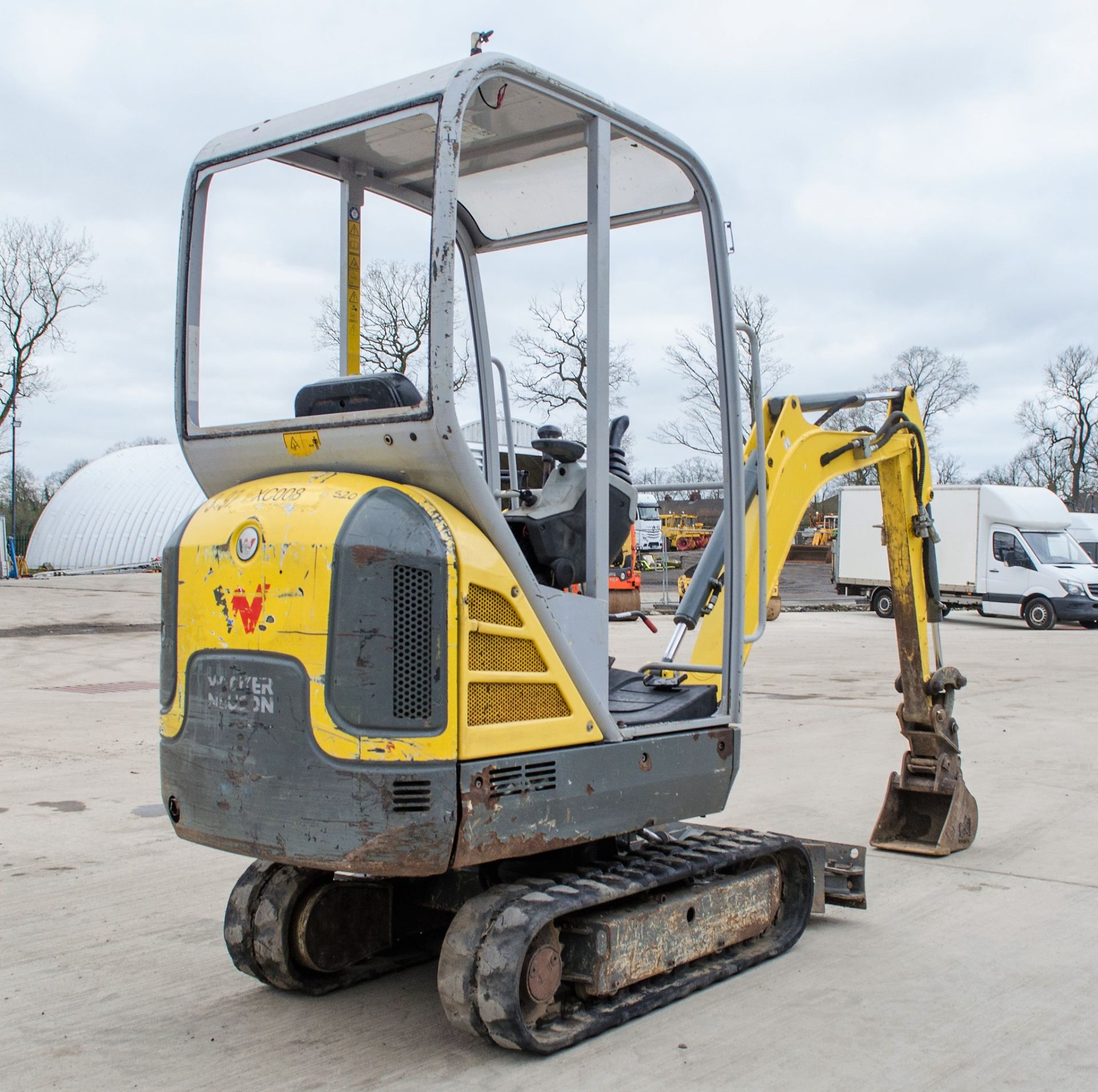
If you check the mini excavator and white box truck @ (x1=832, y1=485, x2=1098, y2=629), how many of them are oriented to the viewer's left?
0

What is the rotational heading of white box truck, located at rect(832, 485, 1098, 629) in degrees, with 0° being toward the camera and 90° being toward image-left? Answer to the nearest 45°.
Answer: approximately 315°

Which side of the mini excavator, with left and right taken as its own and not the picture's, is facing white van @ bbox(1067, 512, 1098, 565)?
front

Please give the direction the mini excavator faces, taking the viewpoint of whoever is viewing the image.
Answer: facing away from the viewer and to the right of the viewer

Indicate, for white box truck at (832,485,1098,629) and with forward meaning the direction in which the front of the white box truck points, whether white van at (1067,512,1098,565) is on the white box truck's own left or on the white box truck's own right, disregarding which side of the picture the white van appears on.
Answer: on the white box truck's own left

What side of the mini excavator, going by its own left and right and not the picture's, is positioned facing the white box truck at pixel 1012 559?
front

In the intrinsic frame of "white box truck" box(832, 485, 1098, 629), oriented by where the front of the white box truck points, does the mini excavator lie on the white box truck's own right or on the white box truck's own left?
on the white box truck's own right
